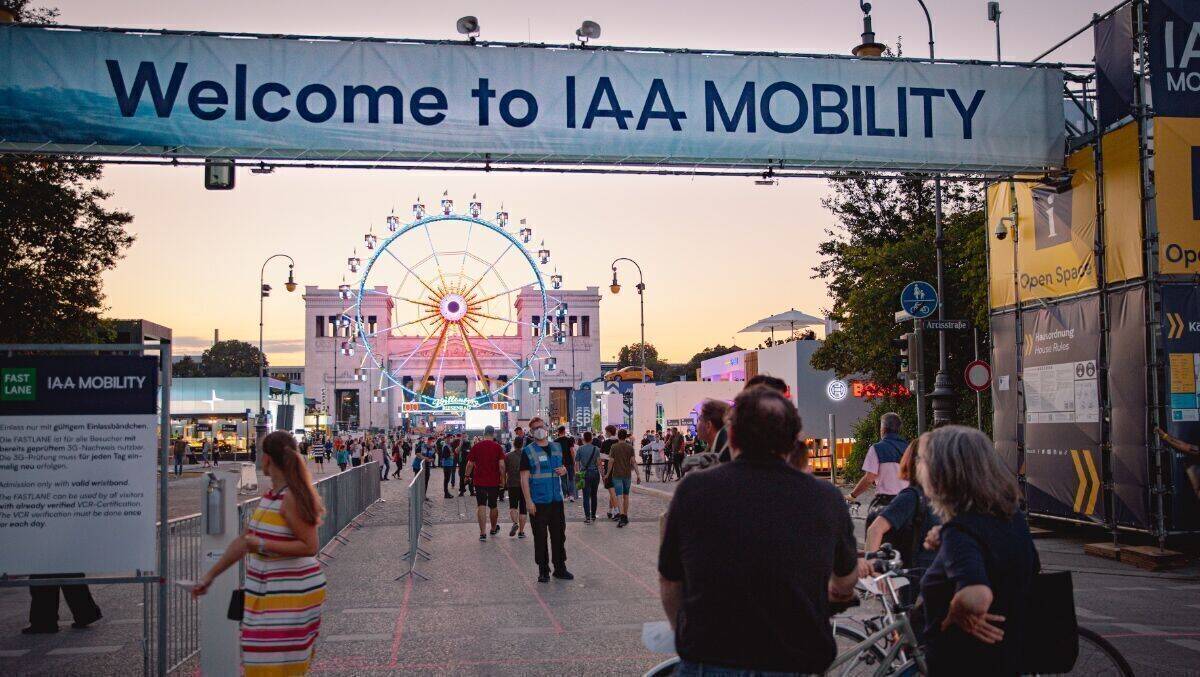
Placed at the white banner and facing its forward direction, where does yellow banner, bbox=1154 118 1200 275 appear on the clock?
The yellow banner is roughly at 9 o'clock from the white banner.

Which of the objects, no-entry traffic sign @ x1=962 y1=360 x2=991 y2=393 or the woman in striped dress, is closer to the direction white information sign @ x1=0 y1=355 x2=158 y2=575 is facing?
the woman in striped dress

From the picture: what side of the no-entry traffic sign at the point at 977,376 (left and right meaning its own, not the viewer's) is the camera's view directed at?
front

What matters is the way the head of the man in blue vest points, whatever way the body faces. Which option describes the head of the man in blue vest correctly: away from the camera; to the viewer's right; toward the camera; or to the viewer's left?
toward the camera

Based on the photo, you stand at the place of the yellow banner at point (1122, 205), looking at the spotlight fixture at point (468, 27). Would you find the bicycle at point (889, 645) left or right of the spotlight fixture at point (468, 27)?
left

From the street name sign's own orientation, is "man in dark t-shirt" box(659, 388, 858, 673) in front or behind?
in front

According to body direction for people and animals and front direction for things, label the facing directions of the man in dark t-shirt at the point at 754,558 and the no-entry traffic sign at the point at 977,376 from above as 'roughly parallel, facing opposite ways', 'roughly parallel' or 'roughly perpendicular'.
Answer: roughly parallel, facing opposite ways

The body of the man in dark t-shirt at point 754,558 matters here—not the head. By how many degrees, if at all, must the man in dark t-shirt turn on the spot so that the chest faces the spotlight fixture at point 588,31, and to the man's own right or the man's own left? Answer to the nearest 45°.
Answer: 0° — they already face it

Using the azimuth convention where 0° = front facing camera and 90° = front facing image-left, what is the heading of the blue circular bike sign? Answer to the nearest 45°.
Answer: approximately 0°

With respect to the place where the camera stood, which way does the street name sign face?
facing the viewer

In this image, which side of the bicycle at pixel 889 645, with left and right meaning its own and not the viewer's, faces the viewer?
left

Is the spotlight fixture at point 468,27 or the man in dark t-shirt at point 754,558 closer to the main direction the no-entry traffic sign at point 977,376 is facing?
the man in dark t-shirt

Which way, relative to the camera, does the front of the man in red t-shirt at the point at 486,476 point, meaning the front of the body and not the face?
away from the camera

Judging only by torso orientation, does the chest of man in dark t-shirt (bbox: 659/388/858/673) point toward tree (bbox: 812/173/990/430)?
yes

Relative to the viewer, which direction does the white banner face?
toward the camera

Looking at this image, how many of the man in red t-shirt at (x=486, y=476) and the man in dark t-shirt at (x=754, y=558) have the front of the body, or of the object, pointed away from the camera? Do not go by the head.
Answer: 2

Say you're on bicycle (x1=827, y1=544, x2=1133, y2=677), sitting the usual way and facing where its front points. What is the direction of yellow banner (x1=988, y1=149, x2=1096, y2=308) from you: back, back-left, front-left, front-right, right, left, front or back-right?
right

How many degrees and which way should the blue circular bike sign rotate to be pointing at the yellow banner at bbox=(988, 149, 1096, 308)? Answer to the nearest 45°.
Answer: approximately 45° to its left

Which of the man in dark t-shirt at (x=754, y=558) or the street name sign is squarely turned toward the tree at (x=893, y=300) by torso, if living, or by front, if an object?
the man in dark t-shirt
